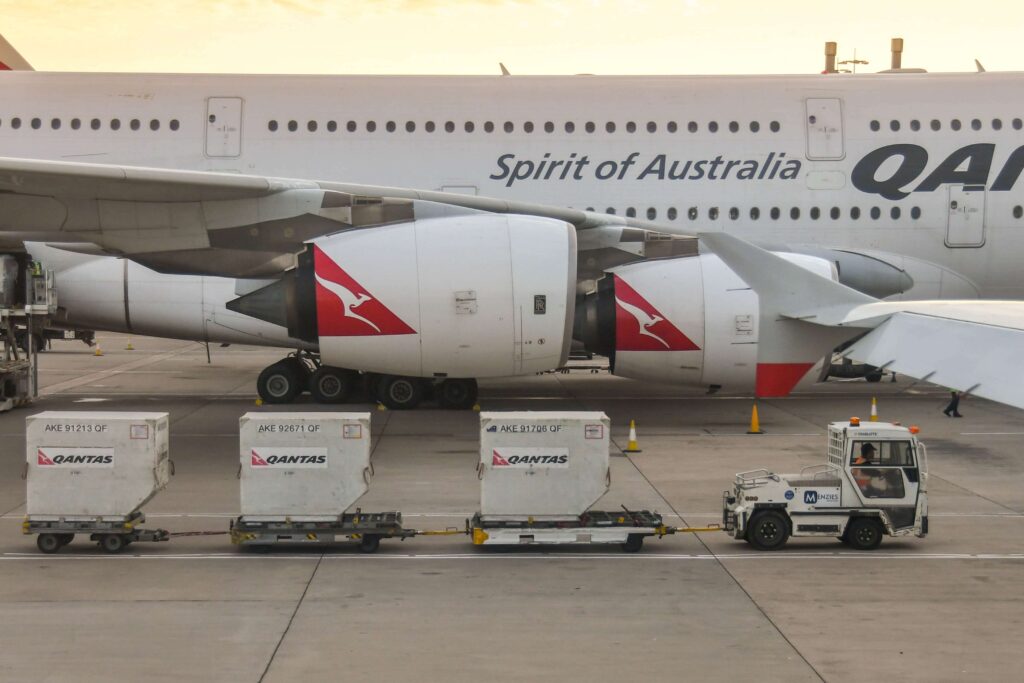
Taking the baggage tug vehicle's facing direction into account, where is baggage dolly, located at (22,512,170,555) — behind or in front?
behind

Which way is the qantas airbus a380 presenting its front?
to the viewer's right

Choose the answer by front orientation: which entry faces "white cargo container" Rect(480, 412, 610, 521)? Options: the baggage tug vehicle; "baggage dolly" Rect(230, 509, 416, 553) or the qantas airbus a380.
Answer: the baggage dolly

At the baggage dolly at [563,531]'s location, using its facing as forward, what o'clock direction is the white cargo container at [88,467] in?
The white cargo container is roughly at 6 o'clock from the baggage dolly.

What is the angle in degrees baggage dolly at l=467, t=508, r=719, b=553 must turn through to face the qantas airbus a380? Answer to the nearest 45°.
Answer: approximately 90° to its left

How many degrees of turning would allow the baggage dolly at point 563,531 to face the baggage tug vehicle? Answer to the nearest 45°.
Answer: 0° — it already faces it

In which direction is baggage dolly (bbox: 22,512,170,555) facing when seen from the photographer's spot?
facing to the right of the viewer

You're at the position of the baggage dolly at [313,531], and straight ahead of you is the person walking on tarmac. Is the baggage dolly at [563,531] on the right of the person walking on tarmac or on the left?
right

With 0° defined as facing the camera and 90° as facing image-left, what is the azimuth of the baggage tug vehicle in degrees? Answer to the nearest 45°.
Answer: approximately 270°

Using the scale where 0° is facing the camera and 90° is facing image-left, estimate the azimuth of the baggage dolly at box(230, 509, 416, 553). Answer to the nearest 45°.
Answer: approximately 270°

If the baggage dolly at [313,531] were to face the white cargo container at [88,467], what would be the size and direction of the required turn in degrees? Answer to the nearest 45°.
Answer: approximately 180°

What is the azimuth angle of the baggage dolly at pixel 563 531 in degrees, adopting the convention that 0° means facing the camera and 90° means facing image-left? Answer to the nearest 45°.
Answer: approximately 270°
